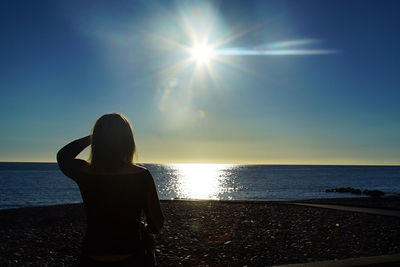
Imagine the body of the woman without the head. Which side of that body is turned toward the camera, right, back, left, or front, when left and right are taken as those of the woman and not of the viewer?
back

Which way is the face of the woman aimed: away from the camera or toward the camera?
away from the camera
